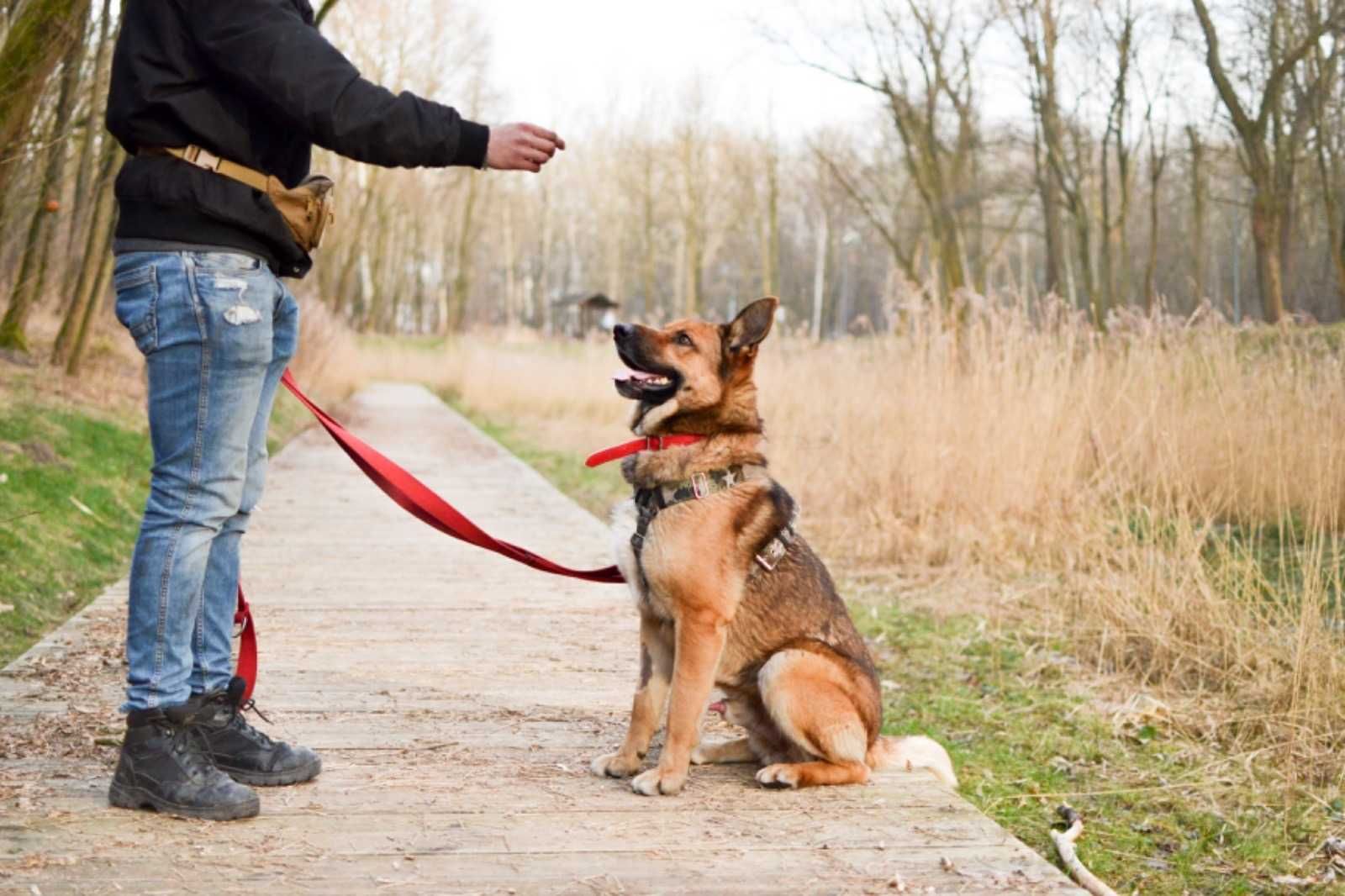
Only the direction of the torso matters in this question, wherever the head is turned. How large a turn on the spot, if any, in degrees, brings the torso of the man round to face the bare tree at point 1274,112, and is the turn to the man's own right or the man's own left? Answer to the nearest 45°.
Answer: approximately 45° to the man's own left

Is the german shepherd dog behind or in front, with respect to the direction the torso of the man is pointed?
in front

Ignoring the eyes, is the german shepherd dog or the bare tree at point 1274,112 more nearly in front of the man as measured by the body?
the german shepherd dog

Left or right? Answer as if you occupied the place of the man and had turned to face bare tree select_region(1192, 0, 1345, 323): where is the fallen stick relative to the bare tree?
right

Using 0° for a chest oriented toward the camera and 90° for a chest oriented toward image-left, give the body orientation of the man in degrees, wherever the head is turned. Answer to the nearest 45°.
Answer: approximately 270°

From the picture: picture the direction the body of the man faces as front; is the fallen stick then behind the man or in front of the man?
in front
